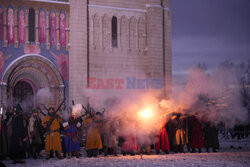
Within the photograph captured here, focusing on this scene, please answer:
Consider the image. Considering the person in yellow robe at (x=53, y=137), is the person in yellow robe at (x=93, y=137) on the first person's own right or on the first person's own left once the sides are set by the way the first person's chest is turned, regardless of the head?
on the first person's own left

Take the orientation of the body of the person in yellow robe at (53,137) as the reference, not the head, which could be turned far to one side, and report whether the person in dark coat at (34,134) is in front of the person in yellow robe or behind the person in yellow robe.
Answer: behind

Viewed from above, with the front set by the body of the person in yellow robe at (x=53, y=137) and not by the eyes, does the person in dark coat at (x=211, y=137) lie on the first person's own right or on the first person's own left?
on the first person's own left
